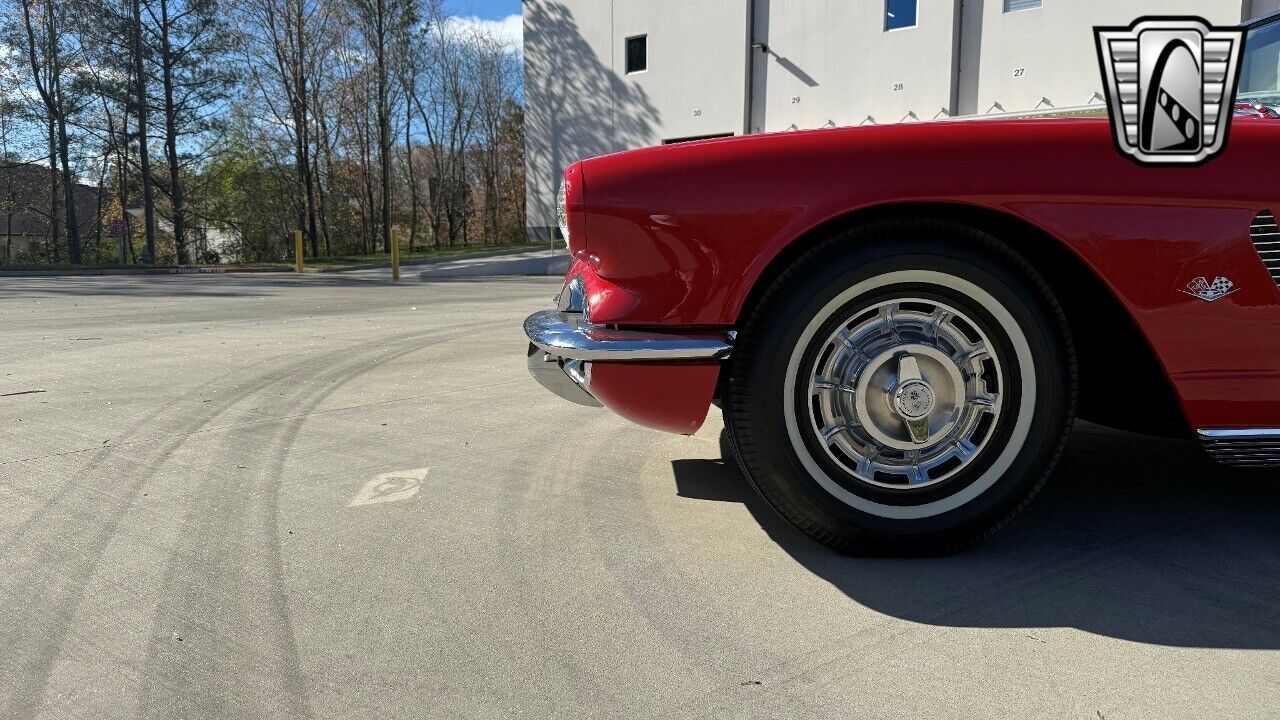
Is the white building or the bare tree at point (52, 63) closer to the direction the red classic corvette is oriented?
the bare tree

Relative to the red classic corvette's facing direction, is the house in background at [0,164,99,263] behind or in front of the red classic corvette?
in front

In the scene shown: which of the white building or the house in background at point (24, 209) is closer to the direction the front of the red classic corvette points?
the house in background

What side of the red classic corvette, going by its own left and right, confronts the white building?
right

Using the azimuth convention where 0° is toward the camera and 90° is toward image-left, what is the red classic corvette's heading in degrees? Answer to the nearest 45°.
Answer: approximately 90°

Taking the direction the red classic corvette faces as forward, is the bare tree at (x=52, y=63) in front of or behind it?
in front
